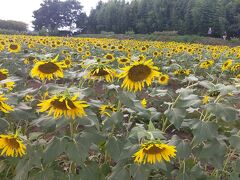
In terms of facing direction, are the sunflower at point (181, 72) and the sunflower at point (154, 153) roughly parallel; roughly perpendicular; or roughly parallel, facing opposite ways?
roughly parallel

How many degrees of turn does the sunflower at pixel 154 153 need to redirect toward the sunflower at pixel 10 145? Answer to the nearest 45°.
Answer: approximately 90° to its right

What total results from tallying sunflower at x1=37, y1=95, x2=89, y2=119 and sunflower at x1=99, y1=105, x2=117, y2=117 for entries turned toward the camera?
2

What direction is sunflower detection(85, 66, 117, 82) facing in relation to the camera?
toward the camera

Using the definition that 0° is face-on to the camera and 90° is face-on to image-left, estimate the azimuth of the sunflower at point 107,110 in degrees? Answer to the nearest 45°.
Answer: approximately 0°

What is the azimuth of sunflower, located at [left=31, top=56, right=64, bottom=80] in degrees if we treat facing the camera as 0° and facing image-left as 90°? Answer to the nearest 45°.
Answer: approximately 0°

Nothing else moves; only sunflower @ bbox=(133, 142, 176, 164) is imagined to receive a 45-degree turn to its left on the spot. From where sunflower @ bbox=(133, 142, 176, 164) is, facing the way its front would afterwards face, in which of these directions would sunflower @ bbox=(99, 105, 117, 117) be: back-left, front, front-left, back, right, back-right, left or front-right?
back

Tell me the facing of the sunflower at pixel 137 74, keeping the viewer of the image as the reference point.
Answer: facing the viewer

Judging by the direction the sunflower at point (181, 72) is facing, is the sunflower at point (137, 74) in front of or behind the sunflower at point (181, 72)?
in front
